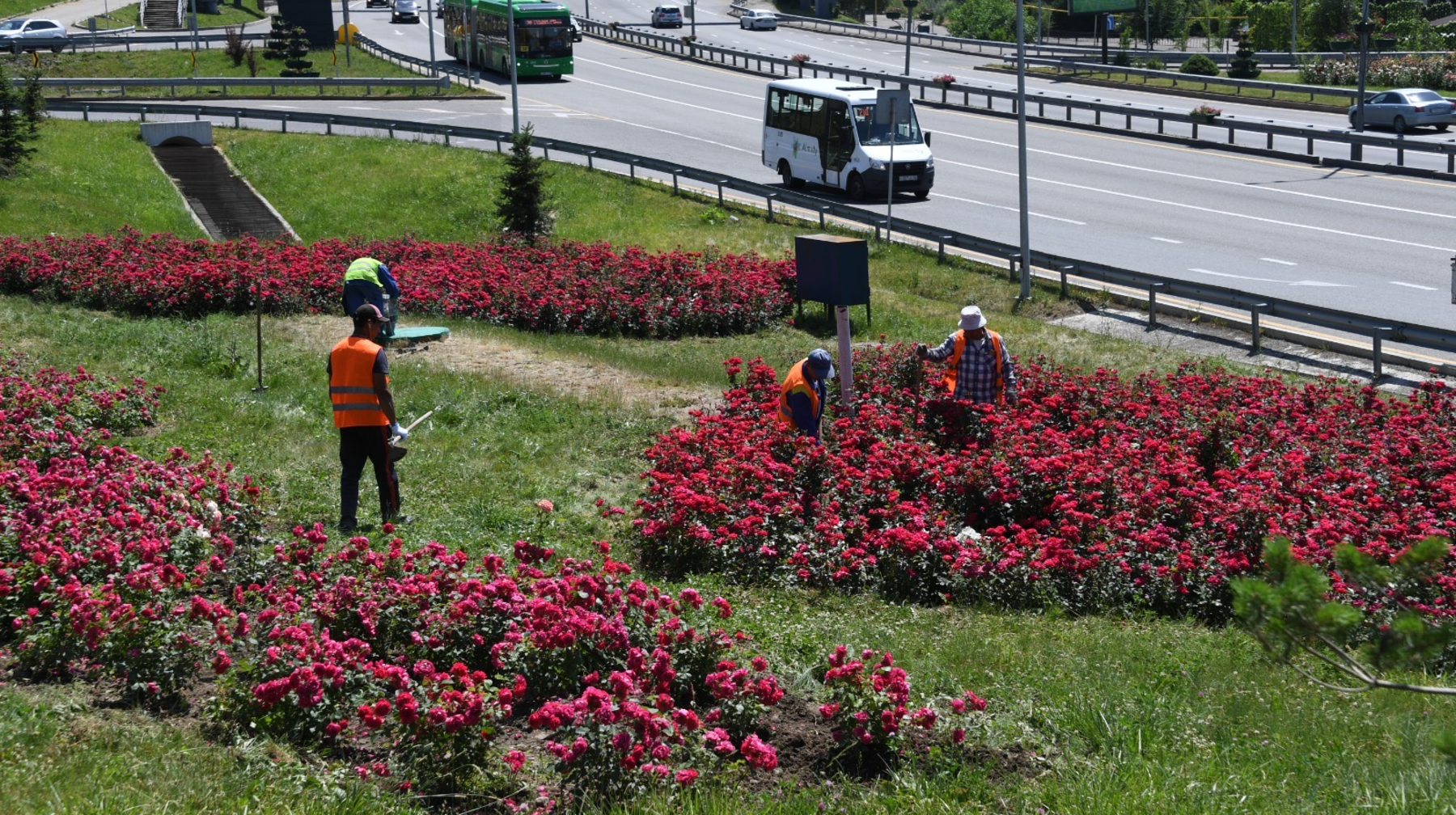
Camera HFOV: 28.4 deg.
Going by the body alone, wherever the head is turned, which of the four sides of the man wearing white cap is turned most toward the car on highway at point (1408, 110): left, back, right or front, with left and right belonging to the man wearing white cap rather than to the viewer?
back

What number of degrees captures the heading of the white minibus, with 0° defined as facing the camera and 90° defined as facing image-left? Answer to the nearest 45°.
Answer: approximately 315°

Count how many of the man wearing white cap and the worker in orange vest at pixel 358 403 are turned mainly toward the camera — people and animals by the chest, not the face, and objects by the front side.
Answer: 1

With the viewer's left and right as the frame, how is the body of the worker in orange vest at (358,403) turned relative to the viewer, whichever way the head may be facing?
facing away from the viewer and to the right of the viewer

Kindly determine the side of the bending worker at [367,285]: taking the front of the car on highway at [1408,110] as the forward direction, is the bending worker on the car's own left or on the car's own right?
on the car's own left

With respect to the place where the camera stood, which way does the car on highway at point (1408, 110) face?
facing away from the viewer and to the left of the viewer

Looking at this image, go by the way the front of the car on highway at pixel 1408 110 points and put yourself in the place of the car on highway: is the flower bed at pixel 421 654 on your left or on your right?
on your left

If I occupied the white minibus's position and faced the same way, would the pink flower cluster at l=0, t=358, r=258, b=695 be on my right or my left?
on my right
